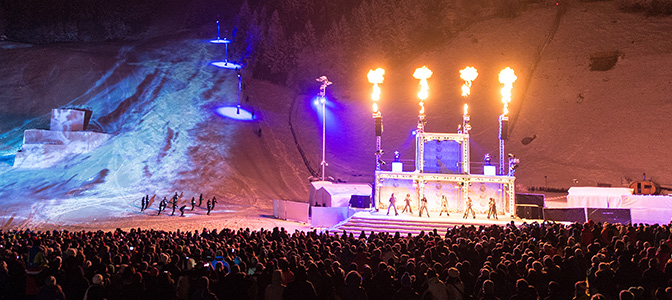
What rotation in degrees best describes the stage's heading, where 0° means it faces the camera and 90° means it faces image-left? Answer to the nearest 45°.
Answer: approximately 0°

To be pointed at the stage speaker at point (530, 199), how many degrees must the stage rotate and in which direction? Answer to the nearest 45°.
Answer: approximately 135° to its left

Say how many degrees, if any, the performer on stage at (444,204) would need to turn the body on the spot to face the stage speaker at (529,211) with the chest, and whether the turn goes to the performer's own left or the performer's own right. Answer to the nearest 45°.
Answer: approximately 90° to the performer's own left

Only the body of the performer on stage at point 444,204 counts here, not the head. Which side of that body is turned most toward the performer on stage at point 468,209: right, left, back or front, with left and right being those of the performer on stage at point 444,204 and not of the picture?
left

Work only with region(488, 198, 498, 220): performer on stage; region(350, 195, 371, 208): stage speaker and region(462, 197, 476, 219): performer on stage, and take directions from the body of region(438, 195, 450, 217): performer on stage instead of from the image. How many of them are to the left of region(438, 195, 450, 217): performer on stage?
2

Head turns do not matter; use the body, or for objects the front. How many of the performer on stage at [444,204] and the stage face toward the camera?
2
